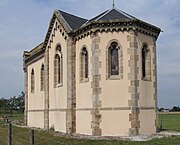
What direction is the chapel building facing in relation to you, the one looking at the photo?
facing away from the viewer and to the left of the viewer
